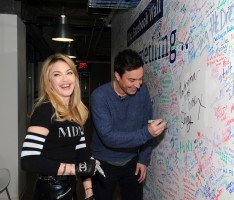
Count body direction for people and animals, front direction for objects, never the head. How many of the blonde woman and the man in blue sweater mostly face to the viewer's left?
0

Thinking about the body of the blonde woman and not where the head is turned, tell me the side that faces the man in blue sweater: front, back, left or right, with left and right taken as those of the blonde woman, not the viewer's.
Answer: left

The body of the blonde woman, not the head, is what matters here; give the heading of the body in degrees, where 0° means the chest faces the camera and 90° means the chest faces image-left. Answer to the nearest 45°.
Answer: approximately 315°

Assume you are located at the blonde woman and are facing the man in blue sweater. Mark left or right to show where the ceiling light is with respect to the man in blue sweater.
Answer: left

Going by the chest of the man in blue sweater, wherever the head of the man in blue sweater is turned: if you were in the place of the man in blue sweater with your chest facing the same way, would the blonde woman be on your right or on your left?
on your right

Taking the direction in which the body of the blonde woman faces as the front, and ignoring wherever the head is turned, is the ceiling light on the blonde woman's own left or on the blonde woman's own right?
on the blonde woman's own left

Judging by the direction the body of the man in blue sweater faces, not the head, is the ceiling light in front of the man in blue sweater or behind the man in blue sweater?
behind

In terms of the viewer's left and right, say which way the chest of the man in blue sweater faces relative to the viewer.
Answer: facing the viewer and to the right of the viewer
